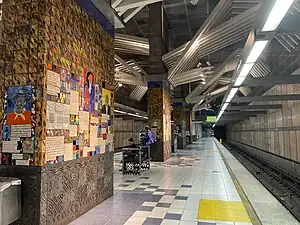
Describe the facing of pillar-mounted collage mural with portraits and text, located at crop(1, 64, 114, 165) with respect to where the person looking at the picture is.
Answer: facing the viewer and to the right of the viewer

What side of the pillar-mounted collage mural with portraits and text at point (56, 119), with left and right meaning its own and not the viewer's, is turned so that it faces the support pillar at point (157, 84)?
left

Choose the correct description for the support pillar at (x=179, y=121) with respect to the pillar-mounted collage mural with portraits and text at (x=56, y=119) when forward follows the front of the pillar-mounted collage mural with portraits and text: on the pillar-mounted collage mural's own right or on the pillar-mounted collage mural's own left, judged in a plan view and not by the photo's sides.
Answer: on the pillar-mounted collage mural's own left

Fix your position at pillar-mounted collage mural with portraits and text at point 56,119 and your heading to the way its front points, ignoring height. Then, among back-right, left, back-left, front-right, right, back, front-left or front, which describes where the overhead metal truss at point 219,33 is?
left

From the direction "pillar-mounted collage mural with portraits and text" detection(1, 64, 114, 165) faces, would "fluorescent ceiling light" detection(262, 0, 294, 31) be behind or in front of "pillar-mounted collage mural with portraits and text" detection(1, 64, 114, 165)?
in front

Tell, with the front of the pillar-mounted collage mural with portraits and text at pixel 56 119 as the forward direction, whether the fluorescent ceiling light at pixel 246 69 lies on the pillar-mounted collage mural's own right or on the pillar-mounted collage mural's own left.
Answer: on the pillar-mounted collage mural's own left
